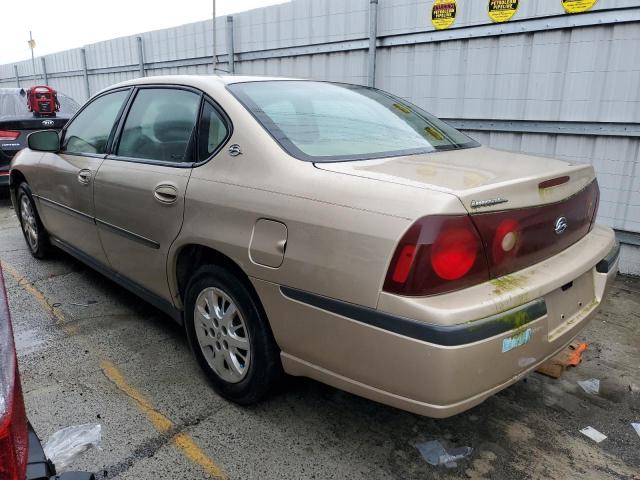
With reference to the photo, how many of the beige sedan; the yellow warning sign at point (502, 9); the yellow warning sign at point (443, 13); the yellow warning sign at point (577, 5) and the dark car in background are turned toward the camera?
3

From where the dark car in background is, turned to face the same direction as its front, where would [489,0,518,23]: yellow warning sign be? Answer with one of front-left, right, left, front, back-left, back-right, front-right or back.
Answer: back-right

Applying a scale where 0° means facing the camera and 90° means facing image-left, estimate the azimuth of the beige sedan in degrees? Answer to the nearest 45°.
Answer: approximately 135°

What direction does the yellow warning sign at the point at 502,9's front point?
toward the camera

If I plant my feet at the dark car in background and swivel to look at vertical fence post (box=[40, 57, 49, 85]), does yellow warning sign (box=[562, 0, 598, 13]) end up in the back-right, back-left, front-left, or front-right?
back-right

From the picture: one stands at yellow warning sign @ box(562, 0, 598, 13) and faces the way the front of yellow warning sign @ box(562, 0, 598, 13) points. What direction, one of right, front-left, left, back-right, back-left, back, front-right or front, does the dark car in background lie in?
right

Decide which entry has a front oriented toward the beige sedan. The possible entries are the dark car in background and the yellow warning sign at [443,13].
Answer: the yellow warning sign

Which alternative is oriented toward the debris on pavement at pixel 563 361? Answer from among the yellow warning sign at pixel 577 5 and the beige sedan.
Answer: the yellow warning sign

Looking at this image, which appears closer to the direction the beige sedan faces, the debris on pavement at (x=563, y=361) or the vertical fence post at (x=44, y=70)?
the vertical fence post

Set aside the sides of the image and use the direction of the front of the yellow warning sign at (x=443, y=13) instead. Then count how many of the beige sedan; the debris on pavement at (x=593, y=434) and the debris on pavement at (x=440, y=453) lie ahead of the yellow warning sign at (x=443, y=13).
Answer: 3

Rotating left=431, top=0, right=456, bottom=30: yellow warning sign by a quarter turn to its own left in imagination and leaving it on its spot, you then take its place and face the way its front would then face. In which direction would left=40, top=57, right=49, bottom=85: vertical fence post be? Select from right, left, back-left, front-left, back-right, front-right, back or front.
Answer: back-left

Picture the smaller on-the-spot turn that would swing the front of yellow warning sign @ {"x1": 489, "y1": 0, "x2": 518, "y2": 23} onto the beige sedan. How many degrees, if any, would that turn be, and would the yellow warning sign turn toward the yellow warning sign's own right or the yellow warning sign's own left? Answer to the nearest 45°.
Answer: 0° — it already faces it

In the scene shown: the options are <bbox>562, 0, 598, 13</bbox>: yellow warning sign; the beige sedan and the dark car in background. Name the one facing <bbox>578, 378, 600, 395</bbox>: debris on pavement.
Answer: the yellow warning sign

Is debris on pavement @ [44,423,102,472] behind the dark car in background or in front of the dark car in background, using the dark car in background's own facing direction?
behind

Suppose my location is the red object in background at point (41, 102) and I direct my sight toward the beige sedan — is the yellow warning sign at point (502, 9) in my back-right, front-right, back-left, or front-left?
front-left

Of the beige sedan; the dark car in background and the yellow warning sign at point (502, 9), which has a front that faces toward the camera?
the yellow warning sign

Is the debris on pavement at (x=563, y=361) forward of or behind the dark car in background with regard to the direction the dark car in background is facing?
behind

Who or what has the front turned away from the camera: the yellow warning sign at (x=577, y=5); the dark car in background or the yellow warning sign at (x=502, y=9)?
the dark car in background

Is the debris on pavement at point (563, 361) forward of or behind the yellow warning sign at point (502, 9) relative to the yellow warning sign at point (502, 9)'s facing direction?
forward
